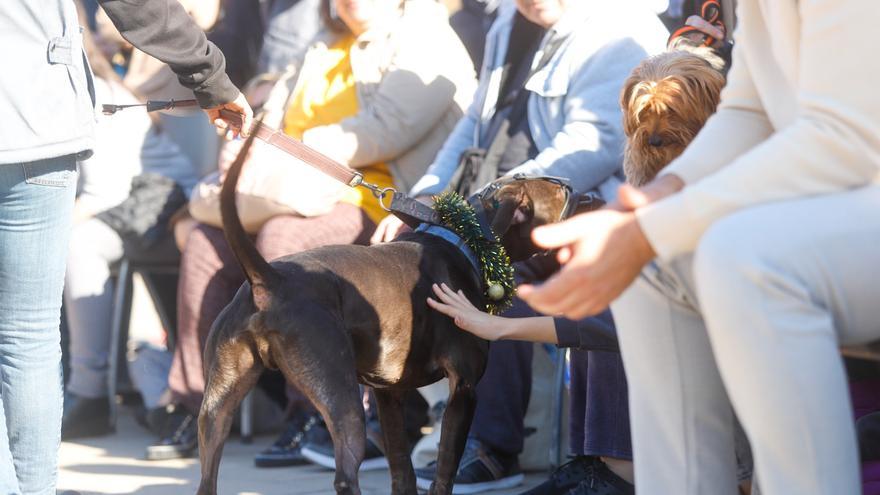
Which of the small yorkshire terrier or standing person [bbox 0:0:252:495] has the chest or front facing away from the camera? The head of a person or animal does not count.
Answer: the standing person

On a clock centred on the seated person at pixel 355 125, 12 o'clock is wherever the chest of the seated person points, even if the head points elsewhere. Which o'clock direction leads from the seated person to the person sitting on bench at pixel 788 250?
The person sitting on bench is roughly at 10 o'clock from the seated person.

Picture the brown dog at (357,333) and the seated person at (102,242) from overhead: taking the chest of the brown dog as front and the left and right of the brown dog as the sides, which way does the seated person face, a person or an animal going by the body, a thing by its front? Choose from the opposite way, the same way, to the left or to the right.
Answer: the opposite way

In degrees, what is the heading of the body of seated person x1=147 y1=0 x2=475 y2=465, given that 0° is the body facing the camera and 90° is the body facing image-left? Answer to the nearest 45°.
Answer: approximately 45°

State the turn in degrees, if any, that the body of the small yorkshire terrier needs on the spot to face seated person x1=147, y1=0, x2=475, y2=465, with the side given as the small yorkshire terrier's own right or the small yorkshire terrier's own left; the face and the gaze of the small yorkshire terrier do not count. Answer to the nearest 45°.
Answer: approximately 90° to the small yorkshire terrier's own right

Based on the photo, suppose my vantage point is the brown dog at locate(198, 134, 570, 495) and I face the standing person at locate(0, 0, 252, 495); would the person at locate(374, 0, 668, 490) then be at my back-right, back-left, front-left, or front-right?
back-right

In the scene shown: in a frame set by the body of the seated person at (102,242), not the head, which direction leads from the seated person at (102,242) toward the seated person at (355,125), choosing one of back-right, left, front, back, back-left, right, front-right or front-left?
left
